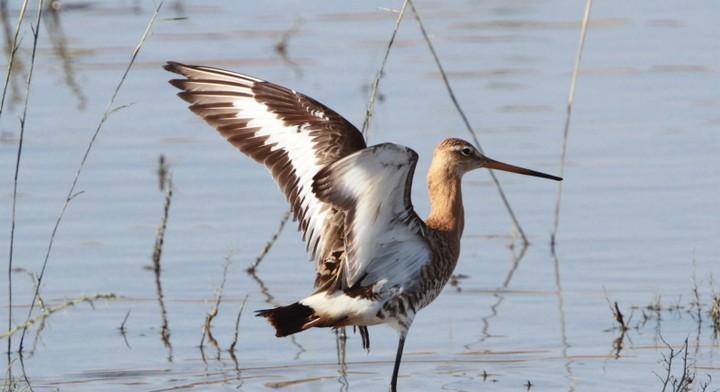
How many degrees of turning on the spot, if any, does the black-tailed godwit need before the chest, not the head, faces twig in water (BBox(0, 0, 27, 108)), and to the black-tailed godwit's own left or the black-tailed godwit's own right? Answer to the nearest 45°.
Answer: approximately 135° to the black-tailed godwit's own left

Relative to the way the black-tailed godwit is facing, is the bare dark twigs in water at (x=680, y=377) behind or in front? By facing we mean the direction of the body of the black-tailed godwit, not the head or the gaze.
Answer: in front

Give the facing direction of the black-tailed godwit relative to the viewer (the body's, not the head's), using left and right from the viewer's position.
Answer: facing to the right of the viewer

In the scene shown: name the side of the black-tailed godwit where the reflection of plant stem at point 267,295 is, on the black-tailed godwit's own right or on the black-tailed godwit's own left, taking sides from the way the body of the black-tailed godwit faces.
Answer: on the black-tailed godwit's own left

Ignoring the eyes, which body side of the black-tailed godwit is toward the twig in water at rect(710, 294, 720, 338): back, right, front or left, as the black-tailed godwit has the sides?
front

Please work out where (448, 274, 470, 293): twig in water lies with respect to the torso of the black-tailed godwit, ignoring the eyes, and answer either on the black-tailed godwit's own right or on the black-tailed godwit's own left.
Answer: on the black-tailed godwit's own left
